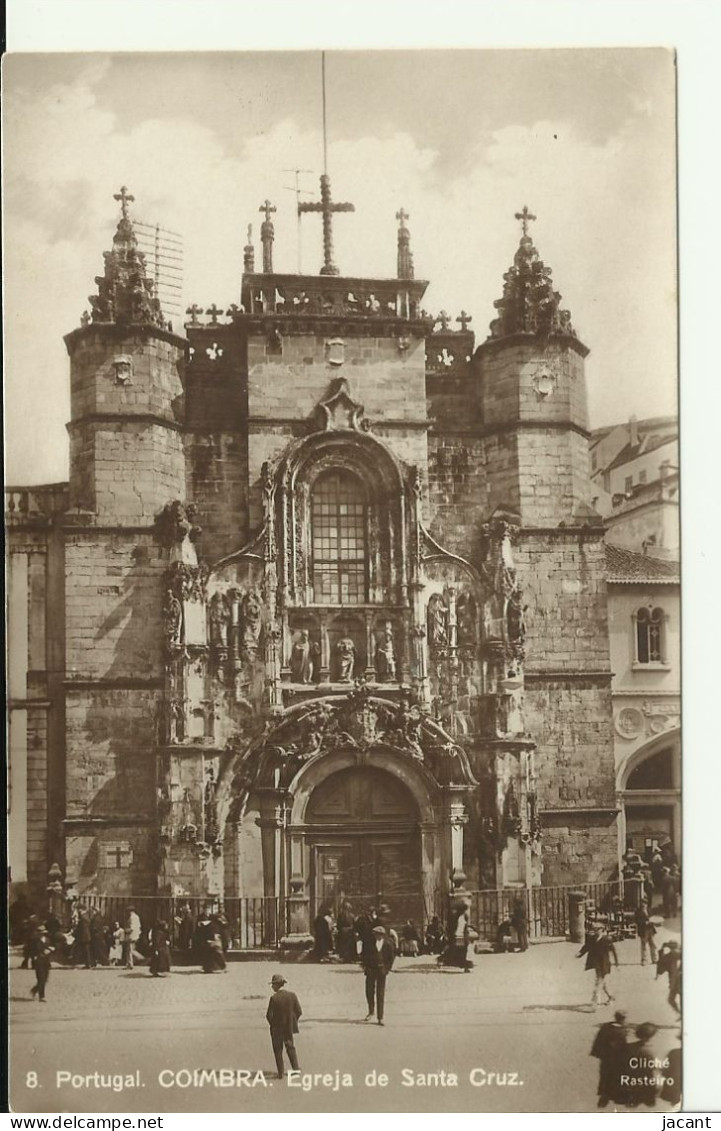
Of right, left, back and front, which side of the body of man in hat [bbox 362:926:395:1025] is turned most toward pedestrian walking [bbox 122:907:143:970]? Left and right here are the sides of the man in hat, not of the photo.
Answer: back

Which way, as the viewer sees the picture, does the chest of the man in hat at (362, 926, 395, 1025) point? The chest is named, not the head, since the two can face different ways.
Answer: toward the camera

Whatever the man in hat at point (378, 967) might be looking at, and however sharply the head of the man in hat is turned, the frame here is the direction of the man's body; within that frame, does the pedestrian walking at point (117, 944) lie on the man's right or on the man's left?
on the man's right

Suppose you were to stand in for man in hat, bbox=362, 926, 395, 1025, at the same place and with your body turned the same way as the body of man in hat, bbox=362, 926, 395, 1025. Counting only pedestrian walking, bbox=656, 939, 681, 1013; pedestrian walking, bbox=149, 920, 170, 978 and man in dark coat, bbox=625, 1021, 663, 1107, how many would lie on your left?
2

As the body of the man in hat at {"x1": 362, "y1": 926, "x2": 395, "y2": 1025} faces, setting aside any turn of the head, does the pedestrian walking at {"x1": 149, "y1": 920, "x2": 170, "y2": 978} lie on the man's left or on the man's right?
on the man's right

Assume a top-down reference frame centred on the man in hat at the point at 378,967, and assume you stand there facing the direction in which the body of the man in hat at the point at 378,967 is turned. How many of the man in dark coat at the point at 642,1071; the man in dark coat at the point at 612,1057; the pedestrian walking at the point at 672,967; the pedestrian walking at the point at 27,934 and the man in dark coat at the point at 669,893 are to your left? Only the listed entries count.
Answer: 4

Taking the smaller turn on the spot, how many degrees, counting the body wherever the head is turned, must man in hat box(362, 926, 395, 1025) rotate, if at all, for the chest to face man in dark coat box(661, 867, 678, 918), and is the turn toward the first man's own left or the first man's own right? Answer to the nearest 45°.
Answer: approximately 90° to the first man's own left

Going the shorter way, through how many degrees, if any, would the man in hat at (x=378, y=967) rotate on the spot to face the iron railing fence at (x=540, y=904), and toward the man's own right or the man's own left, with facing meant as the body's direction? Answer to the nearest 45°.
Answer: approximately 135° to the man's own left

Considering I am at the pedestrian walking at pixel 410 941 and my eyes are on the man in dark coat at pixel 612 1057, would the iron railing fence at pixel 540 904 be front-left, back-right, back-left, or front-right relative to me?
front-left

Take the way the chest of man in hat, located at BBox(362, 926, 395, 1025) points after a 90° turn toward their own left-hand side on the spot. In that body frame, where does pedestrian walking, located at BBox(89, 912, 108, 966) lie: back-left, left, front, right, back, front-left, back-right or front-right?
back

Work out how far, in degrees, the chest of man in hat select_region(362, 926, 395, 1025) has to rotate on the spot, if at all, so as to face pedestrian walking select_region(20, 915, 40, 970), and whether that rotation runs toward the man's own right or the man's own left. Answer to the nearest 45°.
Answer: approximately 90° to the man's own right

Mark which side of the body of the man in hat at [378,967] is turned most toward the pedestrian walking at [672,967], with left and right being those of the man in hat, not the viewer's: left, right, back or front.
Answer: left
